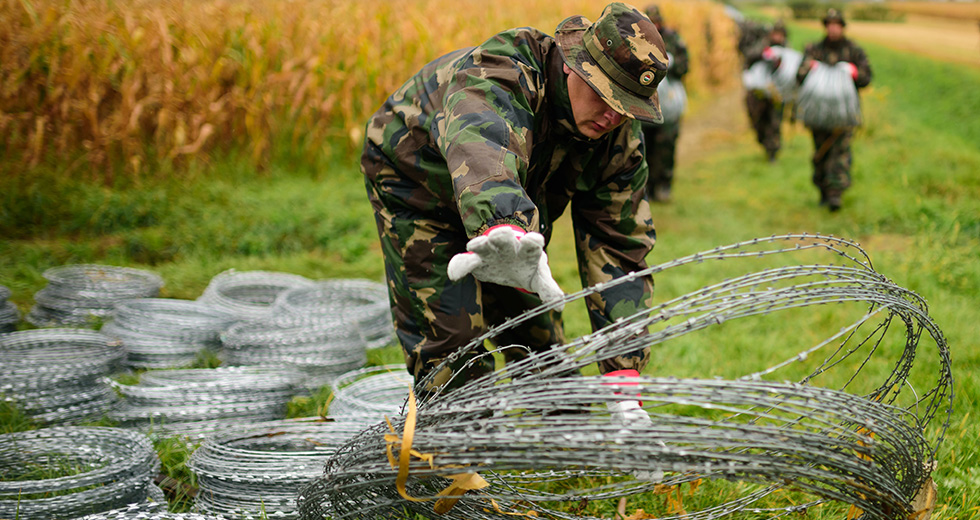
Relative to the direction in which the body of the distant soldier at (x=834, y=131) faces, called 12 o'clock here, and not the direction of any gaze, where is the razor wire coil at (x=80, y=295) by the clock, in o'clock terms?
The razor wire coil is roughly at 1 o'clock from the distant soldier.

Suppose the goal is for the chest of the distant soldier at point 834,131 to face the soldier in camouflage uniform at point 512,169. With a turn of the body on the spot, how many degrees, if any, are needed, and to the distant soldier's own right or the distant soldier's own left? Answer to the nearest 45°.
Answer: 0° — they already face them

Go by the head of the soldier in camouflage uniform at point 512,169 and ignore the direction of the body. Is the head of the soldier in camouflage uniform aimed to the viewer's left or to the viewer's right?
to the viewer's right

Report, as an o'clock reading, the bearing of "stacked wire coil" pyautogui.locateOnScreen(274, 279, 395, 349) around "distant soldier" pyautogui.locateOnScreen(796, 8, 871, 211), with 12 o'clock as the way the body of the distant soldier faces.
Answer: The stacked wire coil is roughly at 1 o'clock from the distant soldier.

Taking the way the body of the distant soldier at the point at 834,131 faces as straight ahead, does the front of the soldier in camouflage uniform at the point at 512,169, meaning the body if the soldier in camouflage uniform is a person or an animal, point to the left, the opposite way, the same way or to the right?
to the left

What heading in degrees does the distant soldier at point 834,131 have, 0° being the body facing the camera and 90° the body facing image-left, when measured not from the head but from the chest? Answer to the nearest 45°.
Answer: approximately 0°

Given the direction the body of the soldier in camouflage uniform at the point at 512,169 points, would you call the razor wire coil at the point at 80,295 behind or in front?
behind

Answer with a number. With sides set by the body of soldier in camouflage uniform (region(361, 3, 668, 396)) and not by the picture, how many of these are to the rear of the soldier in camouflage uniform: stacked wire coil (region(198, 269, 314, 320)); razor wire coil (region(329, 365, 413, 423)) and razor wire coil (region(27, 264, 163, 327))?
3
